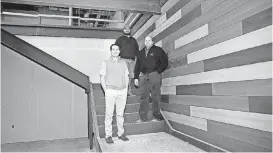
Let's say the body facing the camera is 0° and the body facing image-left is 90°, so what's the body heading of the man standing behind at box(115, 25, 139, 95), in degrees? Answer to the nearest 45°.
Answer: approximately 0°

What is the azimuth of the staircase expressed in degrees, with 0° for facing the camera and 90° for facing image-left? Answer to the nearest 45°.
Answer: approximately 0°
